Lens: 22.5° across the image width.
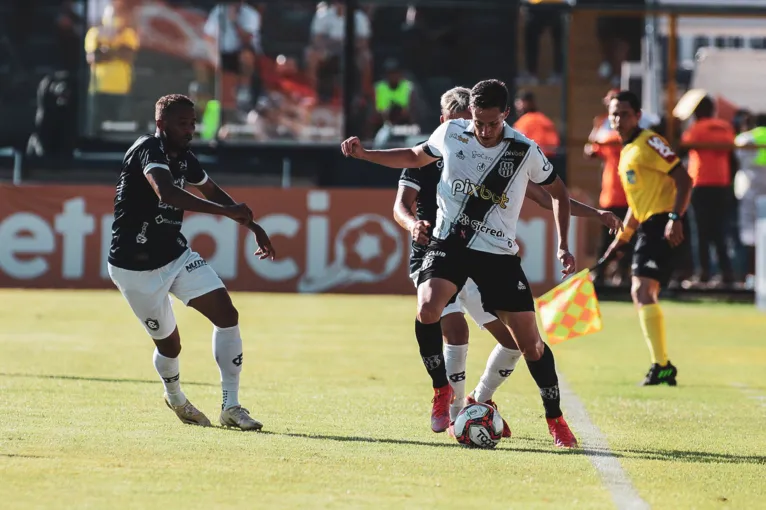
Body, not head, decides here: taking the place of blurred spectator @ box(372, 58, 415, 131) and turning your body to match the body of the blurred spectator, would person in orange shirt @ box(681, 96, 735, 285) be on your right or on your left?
on your left

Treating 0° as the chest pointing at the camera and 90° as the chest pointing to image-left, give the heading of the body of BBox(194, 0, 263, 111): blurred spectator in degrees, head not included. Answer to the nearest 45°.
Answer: approximately 0°

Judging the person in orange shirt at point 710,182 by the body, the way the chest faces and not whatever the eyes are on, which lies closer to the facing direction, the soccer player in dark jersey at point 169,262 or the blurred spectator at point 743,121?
the soccer player in dark jersey

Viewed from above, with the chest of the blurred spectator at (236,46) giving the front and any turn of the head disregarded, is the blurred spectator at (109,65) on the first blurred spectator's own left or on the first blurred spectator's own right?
on the first blurred spectator's own right

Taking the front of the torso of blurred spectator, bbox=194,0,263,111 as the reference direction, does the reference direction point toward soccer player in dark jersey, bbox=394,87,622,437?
yes

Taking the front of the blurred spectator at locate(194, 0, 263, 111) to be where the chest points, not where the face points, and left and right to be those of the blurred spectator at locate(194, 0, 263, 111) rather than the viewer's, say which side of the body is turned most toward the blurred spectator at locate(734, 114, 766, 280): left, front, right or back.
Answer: left

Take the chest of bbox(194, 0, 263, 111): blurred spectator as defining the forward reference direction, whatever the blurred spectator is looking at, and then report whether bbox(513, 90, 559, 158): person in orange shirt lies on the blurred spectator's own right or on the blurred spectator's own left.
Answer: on the blurred spectator's own left

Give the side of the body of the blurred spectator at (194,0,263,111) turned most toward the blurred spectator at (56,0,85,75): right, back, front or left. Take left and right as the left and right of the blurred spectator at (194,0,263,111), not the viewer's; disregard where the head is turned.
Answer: right
